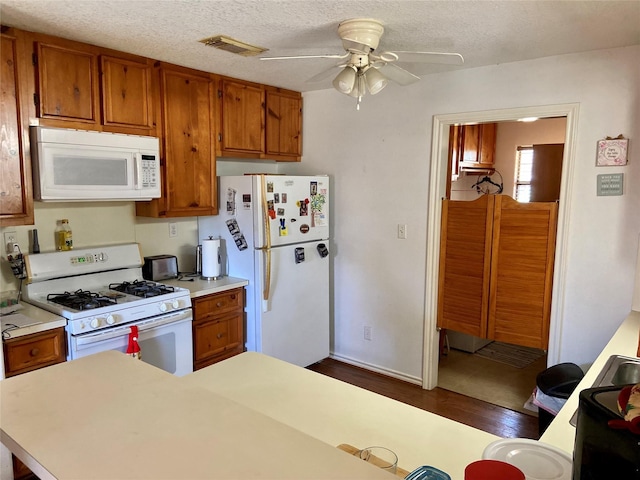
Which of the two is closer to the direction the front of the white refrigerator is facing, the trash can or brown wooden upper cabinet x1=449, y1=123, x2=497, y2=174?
the trash can

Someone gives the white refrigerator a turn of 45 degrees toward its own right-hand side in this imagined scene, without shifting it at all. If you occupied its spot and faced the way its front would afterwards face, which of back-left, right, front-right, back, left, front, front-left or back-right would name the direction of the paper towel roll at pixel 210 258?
right

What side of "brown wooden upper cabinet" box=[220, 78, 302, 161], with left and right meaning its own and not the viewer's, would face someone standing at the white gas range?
right

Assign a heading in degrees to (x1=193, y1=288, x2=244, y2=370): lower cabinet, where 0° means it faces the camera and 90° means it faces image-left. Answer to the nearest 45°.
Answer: approximately 315°

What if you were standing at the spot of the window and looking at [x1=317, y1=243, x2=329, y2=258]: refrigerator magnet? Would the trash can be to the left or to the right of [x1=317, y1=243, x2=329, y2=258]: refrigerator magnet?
left
